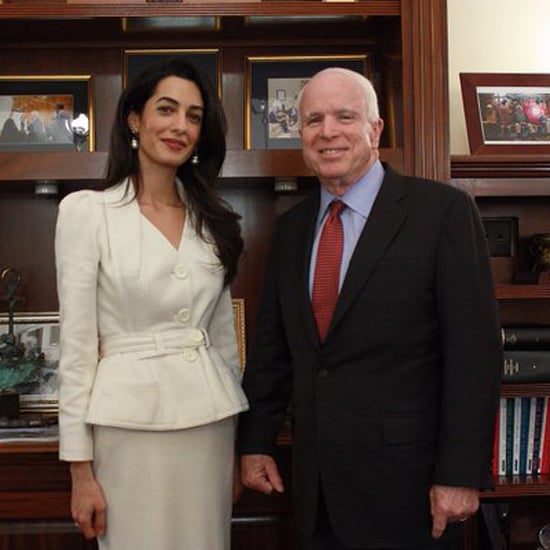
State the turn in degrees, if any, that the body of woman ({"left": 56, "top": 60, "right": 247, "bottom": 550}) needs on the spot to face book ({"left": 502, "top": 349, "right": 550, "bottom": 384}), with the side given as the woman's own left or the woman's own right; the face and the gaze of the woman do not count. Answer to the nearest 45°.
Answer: approximately 90° to the woman's own left

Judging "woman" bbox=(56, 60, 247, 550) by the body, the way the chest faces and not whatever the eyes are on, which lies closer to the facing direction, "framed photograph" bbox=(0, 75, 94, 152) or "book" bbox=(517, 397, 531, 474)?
the book

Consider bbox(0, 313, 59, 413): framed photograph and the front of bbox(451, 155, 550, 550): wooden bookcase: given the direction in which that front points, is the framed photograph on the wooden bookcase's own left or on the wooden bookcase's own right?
on the wooden bookcase's own right

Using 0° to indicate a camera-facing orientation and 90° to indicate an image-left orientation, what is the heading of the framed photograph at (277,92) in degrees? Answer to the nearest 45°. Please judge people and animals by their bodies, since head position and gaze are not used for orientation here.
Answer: approximately 0°

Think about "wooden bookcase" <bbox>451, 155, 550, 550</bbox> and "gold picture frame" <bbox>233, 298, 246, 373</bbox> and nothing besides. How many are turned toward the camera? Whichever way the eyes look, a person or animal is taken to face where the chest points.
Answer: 2

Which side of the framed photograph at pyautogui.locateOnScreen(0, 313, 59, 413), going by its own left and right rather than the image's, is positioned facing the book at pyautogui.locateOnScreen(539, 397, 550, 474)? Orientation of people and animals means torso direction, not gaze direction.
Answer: left

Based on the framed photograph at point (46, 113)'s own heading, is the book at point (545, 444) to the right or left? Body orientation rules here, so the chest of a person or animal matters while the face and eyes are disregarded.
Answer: on its left

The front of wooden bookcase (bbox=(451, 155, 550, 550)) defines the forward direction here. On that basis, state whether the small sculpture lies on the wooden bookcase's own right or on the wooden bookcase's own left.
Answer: on the wooden bookcase's own right

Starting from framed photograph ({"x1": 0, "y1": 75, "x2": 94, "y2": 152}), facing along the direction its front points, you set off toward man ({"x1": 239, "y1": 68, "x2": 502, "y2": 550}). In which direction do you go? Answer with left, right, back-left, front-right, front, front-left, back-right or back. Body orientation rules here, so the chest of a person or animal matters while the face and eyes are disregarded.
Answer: front-left

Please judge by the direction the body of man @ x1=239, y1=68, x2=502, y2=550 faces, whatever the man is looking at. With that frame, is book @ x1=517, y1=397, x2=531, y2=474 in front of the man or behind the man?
behind
